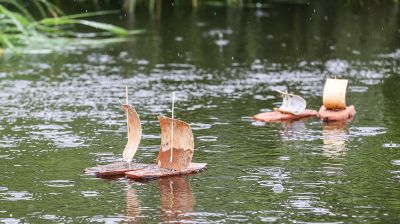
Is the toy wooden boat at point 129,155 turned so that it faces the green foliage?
no

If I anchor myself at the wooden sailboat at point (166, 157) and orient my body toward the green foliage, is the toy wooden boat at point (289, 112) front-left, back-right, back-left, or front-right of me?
front-right
